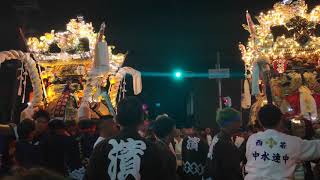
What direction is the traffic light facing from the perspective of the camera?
toward the camera

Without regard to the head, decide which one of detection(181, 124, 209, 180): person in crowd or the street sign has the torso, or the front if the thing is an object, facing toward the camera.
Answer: the street sign

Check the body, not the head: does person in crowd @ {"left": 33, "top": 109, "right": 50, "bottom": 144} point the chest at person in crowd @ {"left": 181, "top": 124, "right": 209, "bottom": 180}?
no

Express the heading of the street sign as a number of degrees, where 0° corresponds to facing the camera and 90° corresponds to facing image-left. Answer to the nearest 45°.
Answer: approximately 0°

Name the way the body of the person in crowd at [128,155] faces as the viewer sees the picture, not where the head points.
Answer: away from the camera

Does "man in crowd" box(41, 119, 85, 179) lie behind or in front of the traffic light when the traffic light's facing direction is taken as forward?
in front

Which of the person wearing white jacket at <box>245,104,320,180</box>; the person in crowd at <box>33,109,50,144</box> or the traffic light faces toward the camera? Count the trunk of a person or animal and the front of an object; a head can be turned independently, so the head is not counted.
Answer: the traffic light

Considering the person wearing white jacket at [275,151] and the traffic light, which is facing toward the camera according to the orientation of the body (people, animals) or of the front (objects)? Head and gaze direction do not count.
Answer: the traffic light

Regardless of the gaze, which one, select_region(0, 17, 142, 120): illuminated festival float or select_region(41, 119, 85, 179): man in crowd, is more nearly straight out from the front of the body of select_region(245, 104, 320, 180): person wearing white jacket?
the illuminated festival float

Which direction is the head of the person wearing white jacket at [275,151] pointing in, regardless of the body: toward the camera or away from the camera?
away from the camera

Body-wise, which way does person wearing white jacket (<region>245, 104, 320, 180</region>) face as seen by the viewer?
away from the camera
